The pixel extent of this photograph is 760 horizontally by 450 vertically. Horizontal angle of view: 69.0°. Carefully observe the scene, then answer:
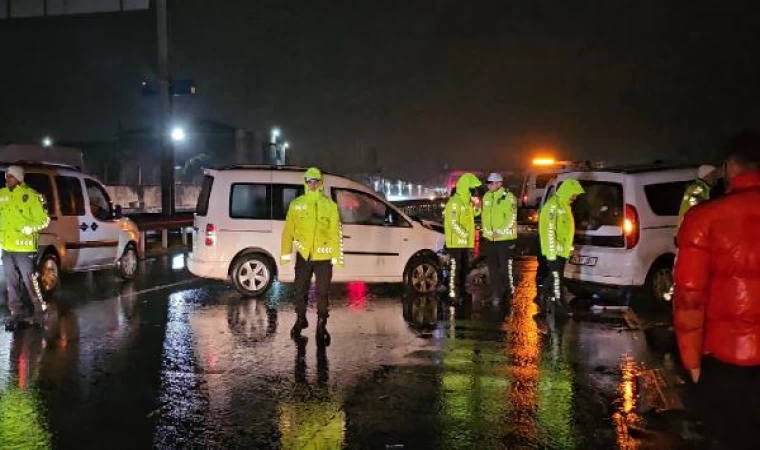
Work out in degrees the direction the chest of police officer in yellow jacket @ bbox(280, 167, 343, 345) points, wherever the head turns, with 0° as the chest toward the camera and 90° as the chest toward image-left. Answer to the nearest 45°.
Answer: approximately 0°

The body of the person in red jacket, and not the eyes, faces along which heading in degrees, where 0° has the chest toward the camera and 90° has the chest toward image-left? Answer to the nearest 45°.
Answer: approximately 180°

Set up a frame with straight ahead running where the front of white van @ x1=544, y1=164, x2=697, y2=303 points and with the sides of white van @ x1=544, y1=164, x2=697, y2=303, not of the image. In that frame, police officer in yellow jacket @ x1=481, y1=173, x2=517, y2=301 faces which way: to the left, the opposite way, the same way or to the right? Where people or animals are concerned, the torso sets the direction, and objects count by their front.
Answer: the opposite way

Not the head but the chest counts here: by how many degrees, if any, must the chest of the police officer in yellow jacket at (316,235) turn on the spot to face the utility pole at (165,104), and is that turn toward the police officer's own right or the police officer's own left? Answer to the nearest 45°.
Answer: approximately 180°

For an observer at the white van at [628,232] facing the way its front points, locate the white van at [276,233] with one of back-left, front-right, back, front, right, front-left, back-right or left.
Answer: back-left

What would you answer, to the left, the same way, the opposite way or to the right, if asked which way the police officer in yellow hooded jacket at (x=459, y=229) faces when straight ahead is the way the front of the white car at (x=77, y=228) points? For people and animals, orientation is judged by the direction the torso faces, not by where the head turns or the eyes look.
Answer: to the right

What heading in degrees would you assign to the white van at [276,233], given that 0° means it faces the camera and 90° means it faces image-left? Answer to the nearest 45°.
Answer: approximately 270°

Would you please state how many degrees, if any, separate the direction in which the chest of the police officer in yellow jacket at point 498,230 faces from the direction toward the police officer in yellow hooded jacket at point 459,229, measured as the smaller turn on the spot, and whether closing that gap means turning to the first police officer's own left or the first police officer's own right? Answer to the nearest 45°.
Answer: approximately 45° to the first police officer's own right

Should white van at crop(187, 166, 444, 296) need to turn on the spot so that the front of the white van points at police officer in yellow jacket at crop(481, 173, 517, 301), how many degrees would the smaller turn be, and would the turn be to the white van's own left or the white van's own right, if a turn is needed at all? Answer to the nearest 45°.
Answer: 0° — it already faces them

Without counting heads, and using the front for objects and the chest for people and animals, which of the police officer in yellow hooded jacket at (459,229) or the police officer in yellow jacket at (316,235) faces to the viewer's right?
the police officer in yellow hooded jacket at (459,229)
